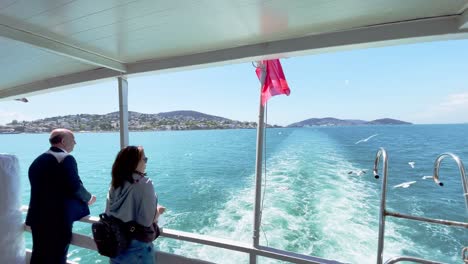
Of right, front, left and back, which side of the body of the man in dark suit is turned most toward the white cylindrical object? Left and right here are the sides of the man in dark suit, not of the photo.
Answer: left

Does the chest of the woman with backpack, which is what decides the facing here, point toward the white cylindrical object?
no

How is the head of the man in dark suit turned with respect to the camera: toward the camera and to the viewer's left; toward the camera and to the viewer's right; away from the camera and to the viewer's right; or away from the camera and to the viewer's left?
away from the camera and to the viewer's right

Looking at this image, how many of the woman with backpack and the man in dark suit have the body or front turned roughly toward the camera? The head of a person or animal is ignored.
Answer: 0

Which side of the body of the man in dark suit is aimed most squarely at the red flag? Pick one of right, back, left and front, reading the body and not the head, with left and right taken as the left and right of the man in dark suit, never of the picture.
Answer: right

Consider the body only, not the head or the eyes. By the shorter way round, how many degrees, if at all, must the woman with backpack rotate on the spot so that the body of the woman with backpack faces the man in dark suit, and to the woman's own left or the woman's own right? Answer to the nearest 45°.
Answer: approximately 90° to the woman's own left

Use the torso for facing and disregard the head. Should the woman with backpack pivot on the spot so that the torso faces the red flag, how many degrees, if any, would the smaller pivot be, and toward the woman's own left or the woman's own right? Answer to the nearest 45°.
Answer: approximately 45° to the woman's own right

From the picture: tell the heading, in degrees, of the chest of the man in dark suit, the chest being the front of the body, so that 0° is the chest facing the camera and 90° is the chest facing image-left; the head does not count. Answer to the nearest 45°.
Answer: approximately 225°

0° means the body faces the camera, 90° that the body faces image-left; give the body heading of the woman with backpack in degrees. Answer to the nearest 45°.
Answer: approximately 225°

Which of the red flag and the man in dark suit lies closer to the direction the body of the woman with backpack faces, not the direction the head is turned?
the red flag

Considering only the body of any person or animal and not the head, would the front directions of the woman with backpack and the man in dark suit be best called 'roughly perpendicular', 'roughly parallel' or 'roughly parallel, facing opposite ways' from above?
roughly parallel
